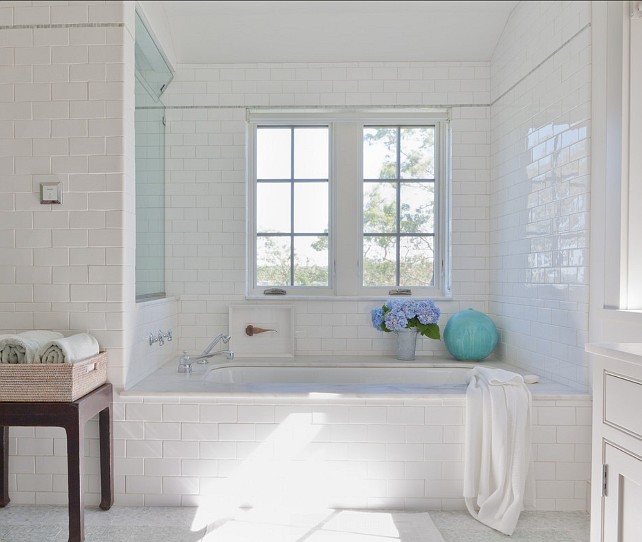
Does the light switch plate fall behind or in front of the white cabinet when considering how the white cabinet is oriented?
in front

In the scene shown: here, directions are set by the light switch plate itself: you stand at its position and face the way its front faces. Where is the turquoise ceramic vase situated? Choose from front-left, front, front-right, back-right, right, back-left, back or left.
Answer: left

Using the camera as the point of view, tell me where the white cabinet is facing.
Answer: facing the viewer and to the left of the viewer

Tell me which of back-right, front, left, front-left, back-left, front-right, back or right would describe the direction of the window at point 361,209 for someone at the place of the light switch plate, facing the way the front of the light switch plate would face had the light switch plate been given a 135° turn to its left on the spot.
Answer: front-right

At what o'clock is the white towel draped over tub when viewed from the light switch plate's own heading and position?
The white towel draped over tub is roughly at 10 o'clock from the light switch plate.

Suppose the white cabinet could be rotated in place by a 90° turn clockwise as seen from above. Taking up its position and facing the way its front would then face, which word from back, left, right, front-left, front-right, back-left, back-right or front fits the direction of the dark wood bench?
front-left

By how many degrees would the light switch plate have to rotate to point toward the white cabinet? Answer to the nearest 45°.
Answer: approximately 45° to its left

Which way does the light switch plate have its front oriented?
toward the camera

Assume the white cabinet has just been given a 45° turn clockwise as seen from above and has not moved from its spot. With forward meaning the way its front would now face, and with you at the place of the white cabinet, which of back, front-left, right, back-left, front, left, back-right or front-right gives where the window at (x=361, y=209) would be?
front-right

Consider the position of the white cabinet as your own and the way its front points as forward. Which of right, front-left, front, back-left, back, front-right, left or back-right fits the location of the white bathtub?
right

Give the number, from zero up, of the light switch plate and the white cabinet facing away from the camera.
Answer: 0

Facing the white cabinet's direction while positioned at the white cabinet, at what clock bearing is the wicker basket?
The wicker basket is roughly at 1 o'clock from the white cabinet.

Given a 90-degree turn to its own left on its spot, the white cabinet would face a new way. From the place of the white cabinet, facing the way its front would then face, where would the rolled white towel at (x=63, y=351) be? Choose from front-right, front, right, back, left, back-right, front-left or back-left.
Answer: back-right

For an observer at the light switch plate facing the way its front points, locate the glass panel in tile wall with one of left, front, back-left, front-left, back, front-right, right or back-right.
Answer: back-left

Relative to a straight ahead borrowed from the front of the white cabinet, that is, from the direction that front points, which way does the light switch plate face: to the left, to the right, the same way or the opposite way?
to the left

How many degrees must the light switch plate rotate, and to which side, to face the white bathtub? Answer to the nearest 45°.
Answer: approximately 90° to its left
